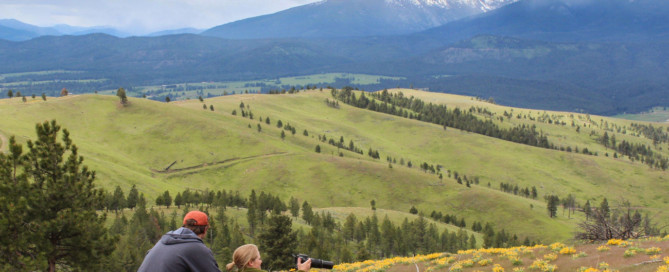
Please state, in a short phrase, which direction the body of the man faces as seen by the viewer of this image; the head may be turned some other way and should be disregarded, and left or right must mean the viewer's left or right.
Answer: facing away from the viewer and to the right of the viewer

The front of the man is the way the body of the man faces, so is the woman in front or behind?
in front
